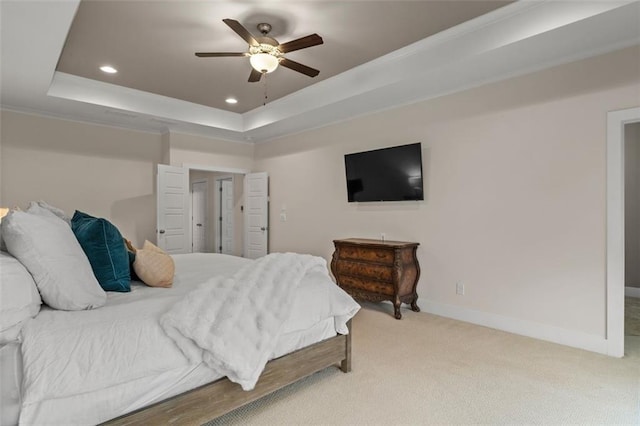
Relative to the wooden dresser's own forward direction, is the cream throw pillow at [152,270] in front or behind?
in front

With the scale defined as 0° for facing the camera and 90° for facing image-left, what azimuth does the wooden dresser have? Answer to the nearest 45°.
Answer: approximately 45°

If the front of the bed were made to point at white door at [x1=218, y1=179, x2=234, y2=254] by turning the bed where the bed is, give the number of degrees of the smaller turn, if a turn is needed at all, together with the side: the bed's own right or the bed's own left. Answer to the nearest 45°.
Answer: approximately 45° to the bed's own left

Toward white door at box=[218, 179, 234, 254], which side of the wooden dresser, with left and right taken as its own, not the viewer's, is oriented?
right

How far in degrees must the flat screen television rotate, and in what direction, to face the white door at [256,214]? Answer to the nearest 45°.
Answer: approximately 90° to its right

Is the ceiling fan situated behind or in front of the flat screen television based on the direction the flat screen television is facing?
in front

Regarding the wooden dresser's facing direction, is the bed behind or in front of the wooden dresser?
in front

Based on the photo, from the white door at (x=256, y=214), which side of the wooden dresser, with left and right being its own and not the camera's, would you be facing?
right

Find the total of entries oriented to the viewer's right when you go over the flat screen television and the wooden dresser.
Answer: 0

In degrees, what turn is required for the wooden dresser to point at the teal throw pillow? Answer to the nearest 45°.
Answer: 0° — it already faces it

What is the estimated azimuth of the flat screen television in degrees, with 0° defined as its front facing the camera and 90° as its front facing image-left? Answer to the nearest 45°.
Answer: approximately 45°

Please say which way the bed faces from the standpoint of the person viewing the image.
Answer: facing away from the viewer and to the right of the viewer
